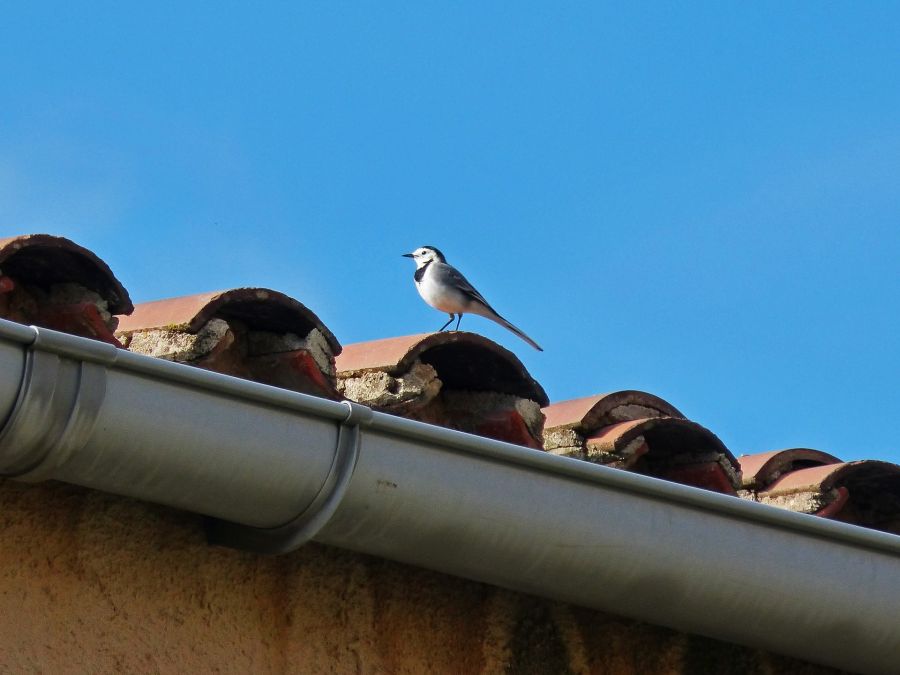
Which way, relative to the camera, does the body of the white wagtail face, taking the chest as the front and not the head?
to the viewer's left
